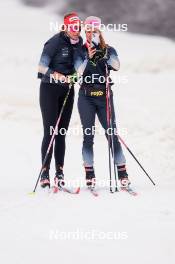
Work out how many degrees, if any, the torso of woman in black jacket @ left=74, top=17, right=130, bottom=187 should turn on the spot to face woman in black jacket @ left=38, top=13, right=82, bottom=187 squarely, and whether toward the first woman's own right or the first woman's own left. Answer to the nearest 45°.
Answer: approximately 90° to the first woman's own right

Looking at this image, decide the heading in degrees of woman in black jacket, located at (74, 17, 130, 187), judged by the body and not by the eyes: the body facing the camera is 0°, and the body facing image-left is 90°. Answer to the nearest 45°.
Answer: approximately 0°

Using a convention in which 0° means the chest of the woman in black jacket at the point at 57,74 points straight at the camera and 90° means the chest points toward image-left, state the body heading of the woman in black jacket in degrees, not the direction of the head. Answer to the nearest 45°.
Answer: approximately 315°

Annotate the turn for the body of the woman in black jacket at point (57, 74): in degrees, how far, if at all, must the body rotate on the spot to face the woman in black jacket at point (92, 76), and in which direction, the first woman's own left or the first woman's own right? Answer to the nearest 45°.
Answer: approximately 45° to the first woman's own left
